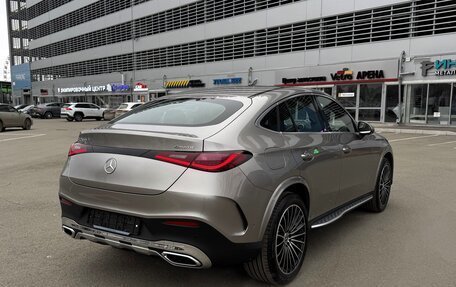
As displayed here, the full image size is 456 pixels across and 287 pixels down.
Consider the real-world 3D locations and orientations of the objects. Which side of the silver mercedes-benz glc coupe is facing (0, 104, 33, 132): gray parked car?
left

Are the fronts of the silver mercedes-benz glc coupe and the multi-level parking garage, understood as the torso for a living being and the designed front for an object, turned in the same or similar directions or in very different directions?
very different directions

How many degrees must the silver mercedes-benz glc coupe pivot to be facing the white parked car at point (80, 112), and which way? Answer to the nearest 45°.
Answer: approximately 45° to its left

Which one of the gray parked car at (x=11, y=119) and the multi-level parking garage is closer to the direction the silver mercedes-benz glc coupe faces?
the multi-level parking garage

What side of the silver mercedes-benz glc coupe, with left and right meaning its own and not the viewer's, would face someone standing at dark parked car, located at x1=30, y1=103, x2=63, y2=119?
left

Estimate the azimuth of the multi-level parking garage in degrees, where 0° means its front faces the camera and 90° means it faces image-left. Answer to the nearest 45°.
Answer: approximately 45°

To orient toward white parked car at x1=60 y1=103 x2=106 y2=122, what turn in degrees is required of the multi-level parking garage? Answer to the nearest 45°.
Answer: approximately 45° to its right

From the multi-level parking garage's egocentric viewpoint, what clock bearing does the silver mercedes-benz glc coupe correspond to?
The silver mercedes-benz glc coupe is roughly at 11 o'clock from the multi-level parking garage.

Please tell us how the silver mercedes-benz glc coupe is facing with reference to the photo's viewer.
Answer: facing away from the viewer and to the right of the viewer
